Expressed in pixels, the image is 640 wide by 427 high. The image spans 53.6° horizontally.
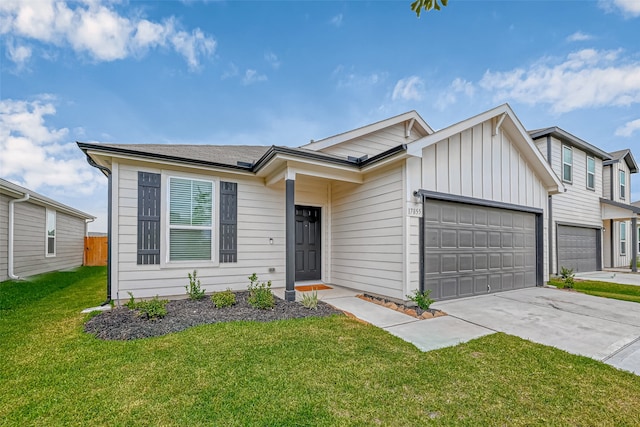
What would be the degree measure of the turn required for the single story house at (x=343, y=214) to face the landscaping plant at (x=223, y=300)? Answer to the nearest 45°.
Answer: approximately 90° to its right

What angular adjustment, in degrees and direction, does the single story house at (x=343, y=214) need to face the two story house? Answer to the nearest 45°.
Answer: approximately 90° to its left

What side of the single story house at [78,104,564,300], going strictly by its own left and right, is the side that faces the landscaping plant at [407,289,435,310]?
front

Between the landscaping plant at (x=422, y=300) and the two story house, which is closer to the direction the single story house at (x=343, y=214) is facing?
the landscaping plant

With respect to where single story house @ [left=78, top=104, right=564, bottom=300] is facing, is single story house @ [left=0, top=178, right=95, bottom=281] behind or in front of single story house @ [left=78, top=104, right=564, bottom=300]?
behind

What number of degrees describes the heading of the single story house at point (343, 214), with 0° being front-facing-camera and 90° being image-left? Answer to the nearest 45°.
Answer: approximately 315°
